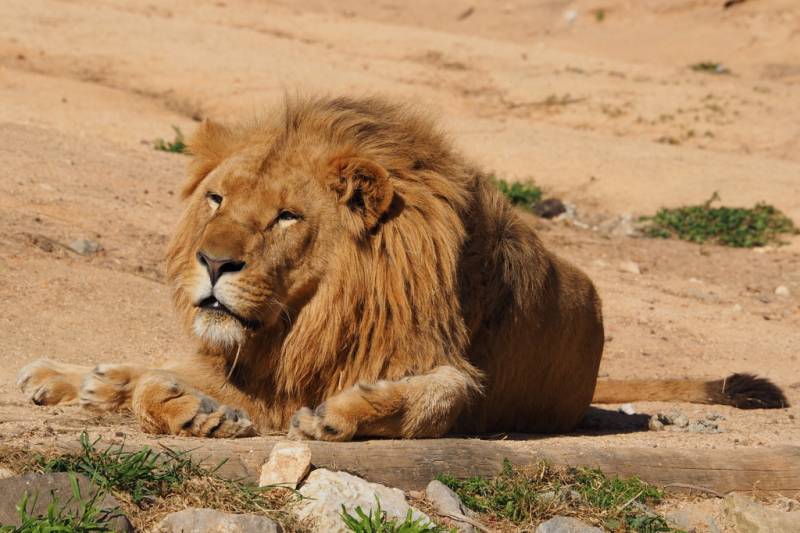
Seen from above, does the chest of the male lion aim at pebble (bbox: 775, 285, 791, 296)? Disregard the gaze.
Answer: no

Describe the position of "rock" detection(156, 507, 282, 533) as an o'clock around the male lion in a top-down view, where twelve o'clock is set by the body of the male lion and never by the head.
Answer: The rock is roughly at 11 o'clock from the male lion.

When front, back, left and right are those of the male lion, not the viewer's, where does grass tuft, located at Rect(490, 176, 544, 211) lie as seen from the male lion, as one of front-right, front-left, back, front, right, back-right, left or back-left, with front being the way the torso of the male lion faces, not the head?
back-right

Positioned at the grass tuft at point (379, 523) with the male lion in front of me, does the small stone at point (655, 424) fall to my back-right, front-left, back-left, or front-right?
front-right

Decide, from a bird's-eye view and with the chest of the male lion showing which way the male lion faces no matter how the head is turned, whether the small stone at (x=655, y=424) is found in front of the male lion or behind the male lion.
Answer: behind

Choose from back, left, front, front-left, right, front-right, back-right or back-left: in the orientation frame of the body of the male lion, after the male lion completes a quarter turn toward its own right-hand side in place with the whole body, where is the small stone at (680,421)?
right

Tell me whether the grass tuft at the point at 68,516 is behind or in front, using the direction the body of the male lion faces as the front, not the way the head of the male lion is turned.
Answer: in front

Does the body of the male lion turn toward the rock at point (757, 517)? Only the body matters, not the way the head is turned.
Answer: no

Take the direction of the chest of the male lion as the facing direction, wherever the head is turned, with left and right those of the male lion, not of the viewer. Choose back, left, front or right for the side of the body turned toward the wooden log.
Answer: left

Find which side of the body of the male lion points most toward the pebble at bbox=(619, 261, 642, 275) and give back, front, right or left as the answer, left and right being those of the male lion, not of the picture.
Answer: back

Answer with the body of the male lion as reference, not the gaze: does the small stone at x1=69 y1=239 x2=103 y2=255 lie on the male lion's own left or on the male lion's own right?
on the male lion's own right

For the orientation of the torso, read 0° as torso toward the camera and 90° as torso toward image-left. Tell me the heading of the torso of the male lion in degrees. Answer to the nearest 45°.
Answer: approximately 45°

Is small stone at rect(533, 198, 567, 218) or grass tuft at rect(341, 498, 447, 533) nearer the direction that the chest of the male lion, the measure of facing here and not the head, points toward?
the grass tuft

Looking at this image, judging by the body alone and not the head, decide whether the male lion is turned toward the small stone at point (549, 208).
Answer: no
